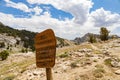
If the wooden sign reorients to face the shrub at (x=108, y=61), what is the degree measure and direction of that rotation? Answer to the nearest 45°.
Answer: approximately 135° to its left

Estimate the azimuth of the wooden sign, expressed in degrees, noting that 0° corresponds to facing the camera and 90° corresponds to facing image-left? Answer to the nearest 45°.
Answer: approximately 0°
